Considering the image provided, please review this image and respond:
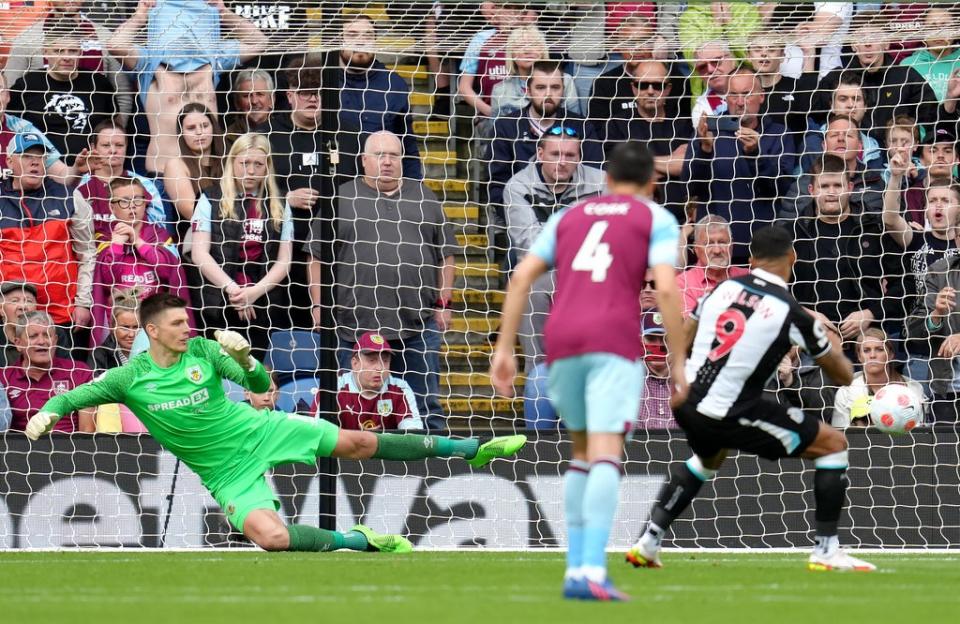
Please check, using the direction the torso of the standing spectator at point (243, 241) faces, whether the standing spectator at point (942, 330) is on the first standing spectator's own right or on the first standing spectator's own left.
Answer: on the first standing spectator's own left

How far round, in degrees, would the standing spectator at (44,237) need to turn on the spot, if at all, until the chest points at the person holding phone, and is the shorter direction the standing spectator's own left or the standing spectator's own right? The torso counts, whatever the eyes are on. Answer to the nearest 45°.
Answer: approximately 90° to the standing spectator's own left

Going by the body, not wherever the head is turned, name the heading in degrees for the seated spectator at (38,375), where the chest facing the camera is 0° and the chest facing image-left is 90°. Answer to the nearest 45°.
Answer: approximately 0°

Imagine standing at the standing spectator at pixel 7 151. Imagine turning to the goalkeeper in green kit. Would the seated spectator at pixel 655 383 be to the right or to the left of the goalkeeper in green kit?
left

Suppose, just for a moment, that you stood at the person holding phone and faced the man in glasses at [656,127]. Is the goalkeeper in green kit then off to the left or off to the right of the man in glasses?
left

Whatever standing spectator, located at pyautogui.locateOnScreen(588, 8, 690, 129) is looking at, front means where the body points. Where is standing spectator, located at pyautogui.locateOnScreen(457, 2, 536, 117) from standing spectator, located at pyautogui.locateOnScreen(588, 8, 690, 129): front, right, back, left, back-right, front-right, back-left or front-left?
right

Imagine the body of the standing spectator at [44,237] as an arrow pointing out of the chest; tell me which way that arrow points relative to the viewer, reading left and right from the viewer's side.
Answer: facing the viewer

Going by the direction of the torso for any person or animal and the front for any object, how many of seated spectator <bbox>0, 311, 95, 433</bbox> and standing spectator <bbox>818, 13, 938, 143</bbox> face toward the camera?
2
